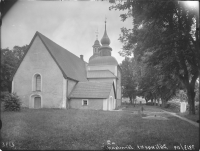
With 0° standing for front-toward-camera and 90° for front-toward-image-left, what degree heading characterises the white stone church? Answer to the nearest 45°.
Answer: approximately 45°

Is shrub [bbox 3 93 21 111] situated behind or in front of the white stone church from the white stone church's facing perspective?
in front
